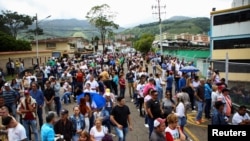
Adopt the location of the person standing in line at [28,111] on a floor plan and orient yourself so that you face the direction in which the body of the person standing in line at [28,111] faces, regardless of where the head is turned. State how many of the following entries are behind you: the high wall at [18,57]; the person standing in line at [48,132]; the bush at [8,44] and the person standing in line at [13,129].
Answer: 2

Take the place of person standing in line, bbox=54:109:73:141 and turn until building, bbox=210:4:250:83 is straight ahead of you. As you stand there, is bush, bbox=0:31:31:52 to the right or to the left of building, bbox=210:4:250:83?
left

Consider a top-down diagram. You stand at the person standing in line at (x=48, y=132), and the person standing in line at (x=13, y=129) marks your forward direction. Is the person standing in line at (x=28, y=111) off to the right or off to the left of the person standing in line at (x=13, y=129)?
right

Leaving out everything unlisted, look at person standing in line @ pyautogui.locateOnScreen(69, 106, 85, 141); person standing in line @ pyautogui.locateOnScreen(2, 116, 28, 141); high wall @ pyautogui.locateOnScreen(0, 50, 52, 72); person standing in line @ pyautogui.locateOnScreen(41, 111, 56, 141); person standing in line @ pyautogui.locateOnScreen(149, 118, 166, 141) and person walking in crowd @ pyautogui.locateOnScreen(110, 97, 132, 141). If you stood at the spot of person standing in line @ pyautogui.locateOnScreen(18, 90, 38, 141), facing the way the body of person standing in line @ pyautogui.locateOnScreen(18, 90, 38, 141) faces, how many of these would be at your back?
1
